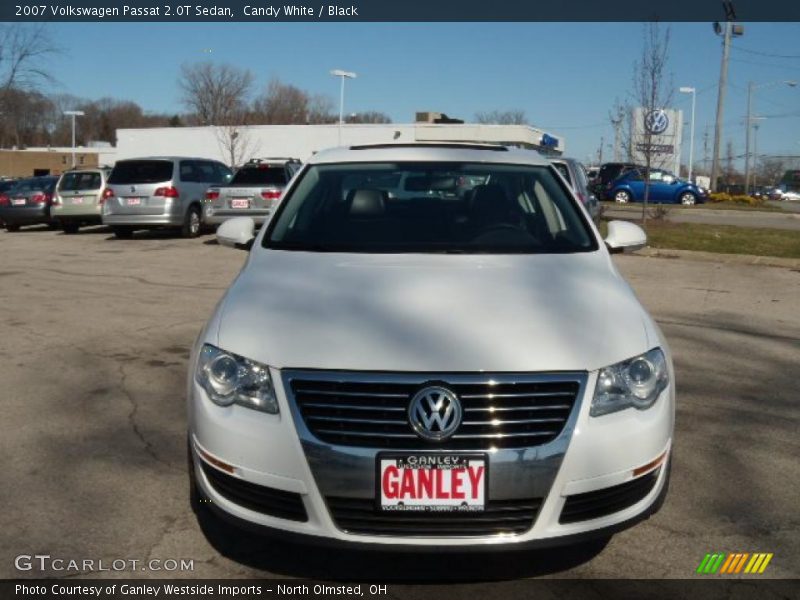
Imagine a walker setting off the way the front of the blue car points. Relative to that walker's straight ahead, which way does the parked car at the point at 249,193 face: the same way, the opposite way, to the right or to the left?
to the left

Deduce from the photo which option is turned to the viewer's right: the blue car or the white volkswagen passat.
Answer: the blue car

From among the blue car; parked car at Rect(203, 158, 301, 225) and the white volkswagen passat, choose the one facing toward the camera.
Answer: the white volkswagen passat

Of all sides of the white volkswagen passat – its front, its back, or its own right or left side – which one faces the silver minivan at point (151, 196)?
back

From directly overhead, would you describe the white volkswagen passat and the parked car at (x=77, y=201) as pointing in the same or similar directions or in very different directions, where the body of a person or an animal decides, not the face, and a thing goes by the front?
very different directions

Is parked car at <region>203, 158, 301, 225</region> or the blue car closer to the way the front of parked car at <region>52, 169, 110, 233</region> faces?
the blue car

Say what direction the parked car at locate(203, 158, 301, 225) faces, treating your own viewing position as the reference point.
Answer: facing away from the viewer and to the right of the viewer

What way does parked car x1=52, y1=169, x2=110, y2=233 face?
away from the camera

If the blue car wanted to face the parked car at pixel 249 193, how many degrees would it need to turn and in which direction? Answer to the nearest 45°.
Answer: approximately 90° to its right

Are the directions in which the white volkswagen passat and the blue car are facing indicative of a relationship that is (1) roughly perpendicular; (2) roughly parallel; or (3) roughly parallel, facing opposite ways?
roughly perpendicular

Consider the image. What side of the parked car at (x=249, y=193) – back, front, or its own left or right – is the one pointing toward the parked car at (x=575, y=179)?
right

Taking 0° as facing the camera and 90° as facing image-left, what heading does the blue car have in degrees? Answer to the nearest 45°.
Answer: approximately 270°

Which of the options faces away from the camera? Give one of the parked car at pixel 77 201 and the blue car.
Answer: the parked car

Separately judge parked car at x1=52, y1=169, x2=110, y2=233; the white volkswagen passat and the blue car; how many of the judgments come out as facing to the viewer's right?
1

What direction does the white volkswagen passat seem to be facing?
toward the camera

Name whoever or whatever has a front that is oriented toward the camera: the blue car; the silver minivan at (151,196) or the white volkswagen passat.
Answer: the white volkswagen passat
